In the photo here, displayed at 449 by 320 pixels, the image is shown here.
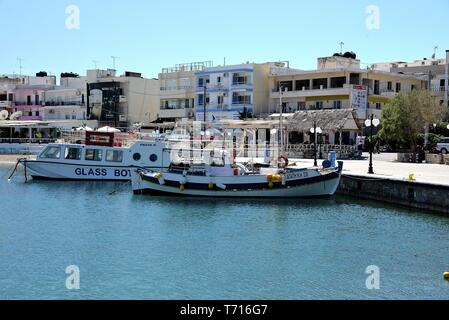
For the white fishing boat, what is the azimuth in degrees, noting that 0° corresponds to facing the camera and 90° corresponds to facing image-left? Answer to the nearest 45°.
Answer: approximately 270°
